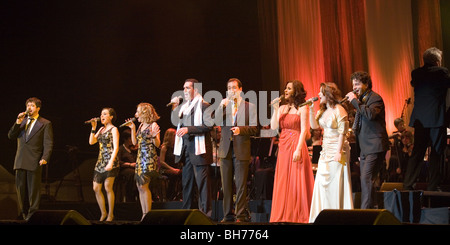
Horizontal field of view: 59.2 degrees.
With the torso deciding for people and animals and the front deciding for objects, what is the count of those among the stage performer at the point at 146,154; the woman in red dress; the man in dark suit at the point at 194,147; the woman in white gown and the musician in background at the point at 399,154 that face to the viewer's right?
0

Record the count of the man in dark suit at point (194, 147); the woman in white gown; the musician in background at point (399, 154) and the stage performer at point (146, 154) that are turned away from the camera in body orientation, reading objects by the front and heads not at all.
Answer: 0

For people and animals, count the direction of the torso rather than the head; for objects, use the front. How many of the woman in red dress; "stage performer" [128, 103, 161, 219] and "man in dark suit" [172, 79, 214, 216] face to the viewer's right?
0

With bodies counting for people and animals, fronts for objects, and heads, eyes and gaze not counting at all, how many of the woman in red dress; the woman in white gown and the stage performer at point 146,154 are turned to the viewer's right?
0

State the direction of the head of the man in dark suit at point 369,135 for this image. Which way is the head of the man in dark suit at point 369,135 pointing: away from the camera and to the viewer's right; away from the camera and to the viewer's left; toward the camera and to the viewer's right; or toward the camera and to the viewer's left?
toward the camera and to the viewer's left

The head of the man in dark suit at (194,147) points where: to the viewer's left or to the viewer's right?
to the viewer's left

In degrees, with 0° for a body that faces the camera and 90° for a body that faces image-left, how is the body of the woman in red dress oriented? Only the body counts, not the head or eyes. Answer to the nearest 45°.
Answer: approximately 45°

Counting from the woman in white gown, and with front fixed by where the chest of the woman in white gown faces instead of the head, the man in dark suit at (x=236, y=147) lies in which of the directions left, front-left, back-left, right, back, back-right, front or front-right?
front-right

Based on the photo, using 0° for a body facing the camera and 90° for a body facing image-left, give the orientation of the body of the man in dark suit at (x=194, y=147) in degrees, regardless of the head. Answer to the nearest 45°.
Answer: approximately 45°

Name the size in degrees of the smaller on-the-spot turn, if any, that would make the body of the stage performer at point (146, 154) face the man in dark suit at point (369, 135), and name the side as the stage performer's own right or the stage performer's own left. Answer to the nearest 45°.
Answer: approximately 90° to the stage performer's own left

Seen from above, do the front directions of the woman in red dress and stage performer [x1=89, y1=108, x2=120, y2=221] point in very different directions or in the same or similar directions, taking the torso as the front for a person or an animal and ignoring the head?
same or similar directions

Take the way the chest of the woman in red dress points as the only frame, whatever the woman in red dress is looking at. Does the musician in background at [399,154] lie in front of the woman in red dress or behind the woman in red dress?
behind
